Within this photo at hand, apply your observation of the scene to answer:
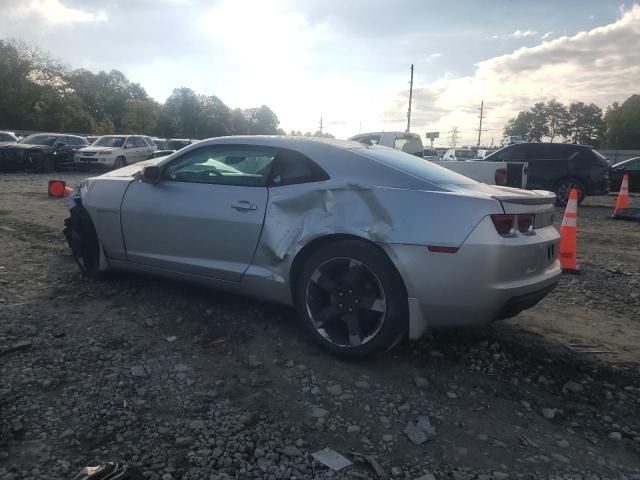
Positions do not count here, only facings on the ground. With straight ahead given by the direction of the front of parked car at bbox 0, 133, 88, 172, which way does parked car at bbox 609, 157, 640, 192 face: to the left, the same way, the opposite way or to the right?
to the right

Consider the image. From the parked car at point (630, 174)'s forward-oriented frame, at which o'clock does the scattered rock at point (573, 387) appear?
The scattered rock is roughly at 9 o'clock from the parked car.

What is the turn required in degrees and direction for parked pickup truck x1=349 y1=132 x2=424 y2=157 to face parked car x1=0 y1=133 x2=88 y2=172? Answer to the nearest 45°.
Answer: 0° — it already faces it

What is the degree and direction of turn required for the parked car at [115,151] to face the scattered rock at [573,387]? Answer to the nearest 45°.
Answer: approximately 45° to its left

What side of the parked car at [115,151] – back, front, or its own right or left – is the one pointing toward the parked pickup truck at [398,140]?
left

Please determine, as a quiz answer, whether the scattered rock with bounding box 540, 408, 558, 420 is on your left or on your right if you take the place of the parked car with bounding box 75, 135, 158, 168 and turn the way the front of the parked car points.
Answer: on your left

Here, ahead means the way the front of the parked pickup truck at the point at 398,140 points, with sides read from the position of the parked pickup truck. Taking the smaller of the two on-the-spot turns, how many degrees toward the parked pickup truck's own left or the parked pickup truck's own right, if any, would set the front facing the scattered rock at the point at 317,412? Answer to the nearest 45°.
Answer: approximately 90° to the parked pickup truck's own left

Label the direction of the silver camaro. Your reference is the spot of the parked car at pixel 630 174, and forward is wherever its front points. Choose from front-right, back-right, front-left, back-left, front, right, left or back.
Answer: left

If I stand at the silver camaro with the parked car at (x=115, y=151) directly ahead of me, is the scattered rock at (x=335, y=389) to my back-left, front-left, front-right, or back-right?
back-left

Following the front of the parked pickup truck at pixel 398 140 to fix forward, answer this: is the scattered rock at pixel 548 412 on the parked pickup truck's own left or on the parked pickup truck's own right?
on the parked pickup truck's own left

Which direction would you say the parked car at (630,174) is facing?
to the viewer's left

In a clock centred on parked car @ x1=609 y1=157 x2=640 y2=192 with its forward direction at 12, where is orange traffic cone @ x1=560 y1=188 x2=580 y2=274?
The orange traffic cone is roughly at 9 o'clock from the parked car.

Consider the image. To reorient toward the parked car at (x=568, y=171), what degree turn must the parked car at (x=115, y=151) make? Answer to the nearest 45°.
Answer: approximately 90° to its left
